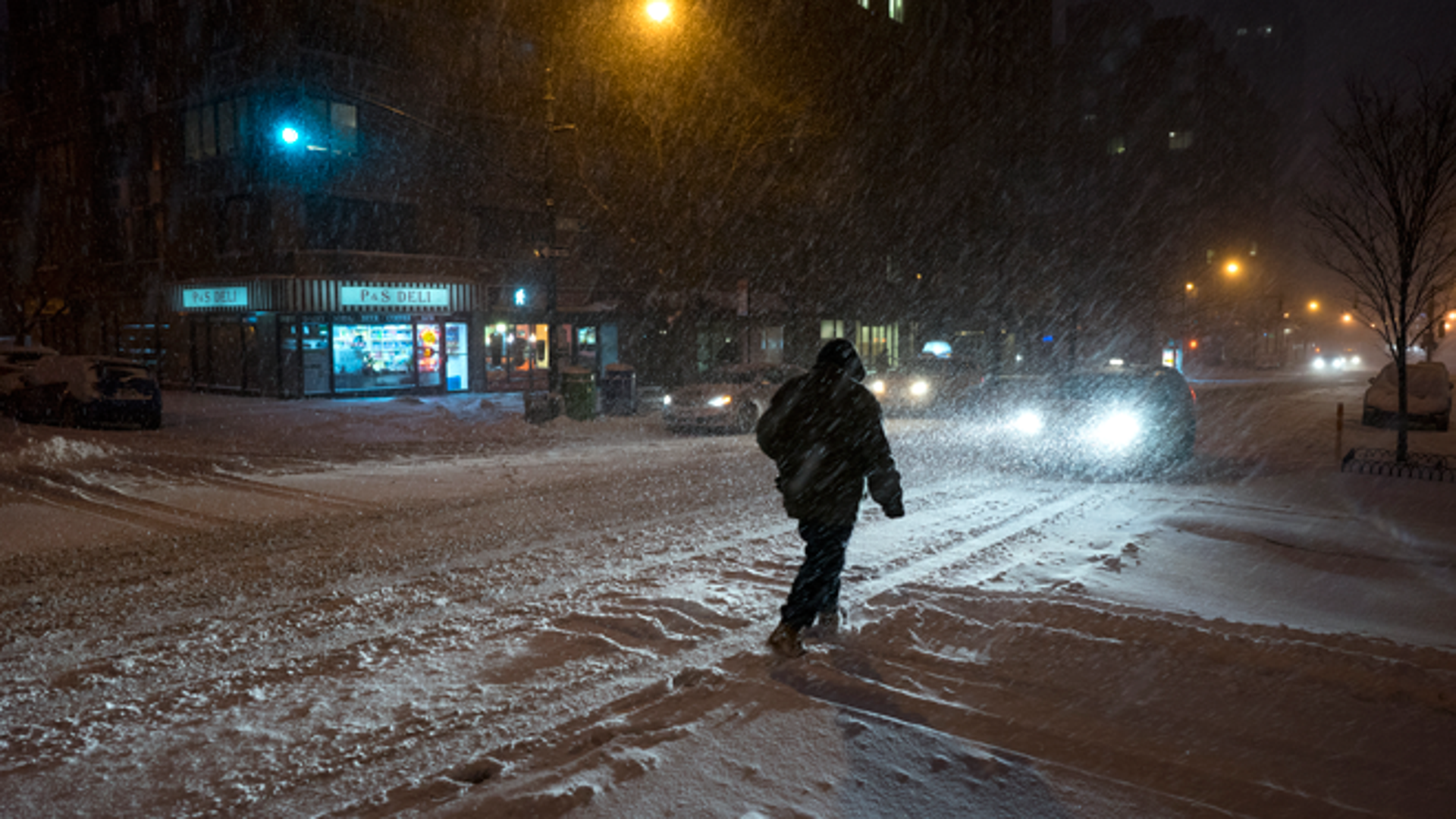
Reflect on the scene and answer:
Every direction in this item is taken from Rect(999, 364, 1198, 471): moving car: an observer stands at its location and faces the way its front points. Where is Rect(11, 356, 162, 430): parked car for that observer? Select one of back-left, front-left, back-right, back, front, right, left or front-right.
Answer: front-right

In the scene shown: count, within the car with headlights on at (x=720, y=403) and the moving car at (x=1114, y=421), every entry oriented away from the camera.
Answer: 0

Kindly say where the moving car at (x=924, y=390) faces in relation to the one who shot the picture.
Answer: facing the viewer and to the left of the viewer

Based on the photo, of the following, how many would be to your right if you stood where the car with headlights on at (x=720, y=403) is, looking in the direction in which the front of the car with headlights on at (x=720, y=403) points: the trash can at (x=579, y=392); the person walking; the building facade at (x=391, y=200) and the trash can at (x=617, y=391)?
3

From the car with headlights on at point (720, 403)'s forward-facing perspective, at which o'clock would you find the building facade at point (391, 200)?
The building facade is roughly at 3 o'clock from the car with headlights on.
